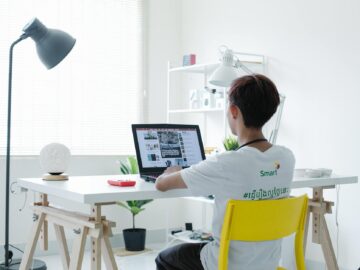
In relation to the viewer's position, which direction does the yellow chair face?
facing away from the viewer and to the left of the viewer

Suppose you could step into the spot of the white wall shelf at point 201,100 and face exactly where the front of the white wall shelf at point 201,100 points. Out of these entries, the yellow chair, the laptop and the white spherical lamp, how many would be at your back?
0

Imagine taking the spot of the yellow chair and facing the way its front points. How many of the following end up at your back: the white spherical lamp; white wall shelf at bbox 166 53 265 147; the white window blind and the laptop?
0

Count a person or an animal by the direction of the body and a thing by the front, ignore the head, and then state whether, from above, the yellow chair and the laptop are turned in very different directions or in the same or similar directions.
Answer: very different directions

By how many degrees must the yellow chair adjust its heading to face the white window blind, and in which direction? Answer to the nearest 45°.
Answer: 0° — it already faces it

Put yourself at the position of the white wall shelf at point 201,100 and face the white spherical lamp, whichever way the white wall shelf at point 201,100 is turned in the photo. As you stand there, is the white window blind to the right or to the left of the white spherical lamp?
right

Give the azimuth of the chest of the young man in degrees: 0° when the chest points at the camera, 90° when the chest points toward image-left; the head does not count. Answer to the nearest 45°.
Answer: approximately 135°

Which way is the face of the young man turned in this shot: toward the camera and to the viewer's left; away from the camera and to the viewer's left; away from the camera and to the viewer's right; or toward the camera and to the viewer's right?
away from the camera and to the viewer's left

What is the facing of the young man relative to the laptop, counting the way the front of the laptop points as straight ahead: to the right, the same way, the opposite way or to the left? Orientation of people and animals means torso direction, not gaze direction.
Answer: the opposite way

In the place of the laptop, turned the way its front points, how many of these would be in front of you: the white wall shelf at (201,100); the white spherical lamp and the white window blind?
0

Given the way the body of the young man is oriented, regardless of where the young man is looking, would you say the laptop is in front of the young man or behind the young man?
in front

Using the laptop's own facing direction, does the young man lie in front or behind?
in front

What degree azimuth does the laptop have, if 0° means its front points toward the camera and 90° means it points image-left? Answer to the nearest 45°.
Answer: approximately 315°

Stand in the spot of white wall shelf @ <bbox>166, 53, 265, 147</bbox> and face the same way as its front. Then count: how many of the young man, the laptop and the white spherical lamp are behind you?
0

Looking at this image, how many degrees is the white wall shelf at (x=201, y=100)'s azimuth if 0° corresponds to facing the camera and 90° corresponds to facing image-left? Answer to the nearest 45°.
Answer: approximately 45°

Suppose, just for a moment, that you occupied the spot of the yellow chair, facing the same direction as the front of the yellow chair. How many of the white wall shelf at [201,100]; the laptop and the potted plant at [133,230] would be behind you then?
0

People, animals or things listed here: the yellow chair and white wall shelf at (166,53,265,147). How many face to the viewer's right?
0
